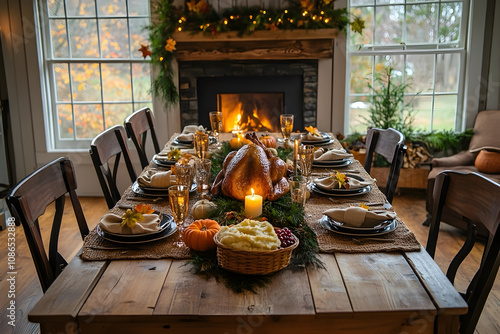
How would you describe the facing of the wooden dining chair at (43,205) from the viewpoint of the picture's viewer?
facing the viewer and to the right of the viewer

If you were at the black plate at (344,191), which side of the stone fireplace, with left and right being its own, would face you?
front

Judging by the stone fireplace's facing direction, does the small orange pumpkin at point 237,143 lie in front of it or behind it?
in front

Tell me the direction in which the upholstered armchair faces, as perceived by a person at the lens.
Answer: facing the viewer and to the left of the viewer

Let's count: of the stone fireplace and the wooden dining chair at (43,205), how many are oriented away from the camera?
0

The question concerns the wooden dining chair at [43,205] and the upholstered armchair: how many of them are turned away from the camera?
0

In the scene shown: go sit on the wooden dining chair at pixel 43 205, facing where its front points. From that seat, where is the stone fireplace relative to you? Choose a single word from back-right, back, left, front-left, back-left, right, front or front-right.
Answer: left

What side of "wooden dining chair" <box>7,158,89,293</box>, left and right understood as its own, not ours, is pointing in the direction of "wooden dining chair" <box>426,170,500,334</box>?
front

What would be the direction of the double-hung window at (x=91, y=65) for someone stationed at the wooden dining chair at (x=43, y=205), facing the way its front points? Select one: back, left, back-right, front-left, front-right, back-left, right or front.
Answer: back-left

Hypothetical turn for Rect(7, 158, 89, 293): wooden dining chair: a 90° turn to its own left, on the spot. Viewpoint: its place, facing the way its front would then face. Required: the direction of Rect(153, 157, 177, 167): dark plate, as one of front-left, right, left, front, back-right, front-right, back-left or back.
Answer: front

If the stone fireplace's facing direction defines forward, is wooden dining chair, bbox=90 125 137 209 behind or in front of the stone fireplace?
in front
